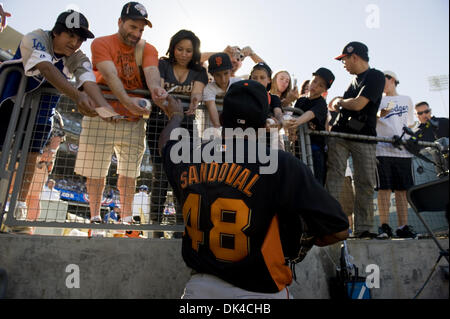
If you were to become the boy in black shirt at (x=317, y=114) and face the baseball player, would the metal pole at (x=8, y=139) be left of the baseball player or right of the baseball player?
right

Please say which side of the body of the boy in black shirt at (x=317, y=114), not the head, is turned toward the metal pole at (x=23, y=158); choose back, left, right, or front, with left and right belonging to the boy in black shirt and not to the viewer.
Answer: front

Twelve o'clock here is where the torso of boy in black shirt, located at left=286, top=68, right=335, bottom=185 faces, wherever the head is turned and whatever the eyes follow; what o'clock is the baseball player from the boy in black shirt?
The baseball player is roughly at 11 o'clock from the boy in black shirt.

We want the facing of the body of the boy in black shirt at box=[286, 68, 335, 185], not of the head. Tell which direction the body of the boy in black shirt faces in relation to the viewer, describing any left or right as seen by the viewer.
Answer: facing the viewer and to the left of the viewer

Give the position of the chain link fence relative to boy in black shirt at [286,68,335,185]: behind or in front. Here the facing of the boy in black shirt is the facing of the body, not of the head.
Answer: in front

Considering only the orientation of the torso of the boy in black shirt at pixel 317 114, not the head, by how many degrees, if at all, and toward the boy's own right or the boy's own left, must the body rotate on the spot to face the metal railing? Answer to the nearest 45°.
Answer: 0° — they already face it

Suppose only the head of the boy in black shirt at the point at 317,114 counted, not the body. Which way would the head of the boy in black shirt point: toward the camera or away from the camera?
toward the camera

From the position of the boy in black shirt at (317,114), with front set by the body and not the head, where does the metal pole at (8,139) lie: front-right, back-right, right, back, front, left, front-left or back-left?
front
